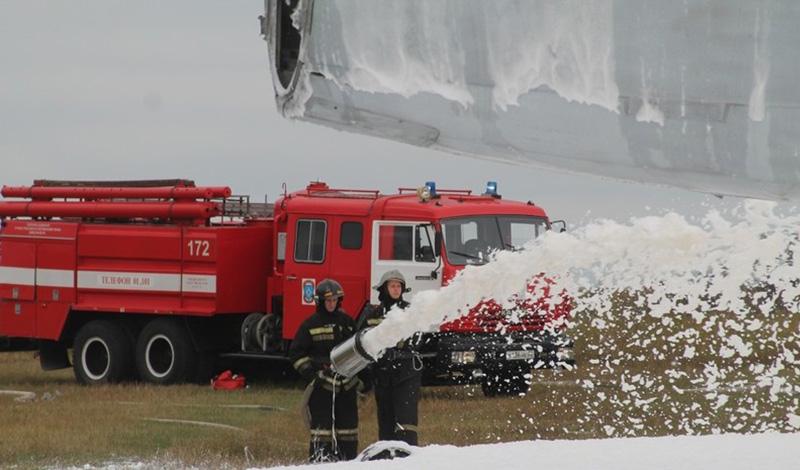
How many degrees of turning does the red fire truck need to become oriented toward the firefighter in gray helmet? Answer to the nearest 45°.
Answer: approximately 45° to its right

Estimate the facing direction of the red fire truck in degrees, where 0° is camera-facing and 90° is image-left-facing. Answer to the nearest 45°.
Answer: approximately 315°
